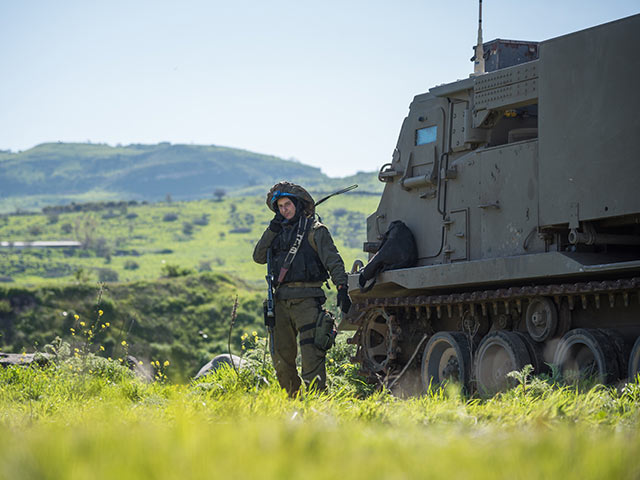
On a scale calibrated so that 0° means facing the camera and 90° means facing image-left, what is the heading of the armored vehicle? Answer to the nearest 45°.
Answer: approximately 135°

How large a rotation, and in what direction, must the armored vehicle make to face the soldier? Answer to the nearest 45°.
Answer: approximately 45° to its left
